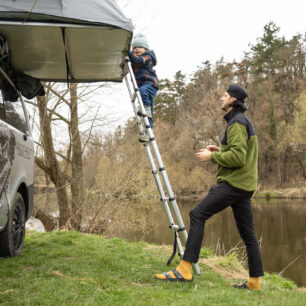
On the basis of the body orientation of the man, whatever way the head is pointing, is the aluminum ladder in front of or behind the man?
in front

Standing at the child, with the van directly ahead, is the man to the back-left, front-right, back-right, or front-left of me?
back-left

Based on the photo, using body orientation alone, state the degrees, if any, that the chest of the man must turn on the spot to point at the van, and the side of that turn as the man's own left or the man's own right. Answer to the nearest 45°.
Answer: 0° — they already face it

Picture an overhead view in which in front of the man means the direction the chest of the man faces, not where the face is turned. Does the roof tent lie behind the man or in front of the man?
in front

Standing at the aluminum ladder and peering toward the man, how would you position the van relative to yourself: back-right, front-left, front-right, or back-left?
back-right

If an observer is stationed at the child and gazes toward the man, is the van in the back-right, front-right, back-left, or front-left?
back-right

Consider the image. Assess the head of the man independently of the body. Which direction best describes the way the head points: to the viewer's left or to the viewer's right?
to the viewer's left

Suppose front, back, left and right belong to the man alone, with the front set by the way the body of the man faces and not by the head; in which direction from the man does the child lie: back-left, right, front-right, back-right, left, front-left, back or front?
front-right

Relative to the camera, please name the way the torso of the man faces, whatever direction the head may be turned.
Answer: to the viewer's left
